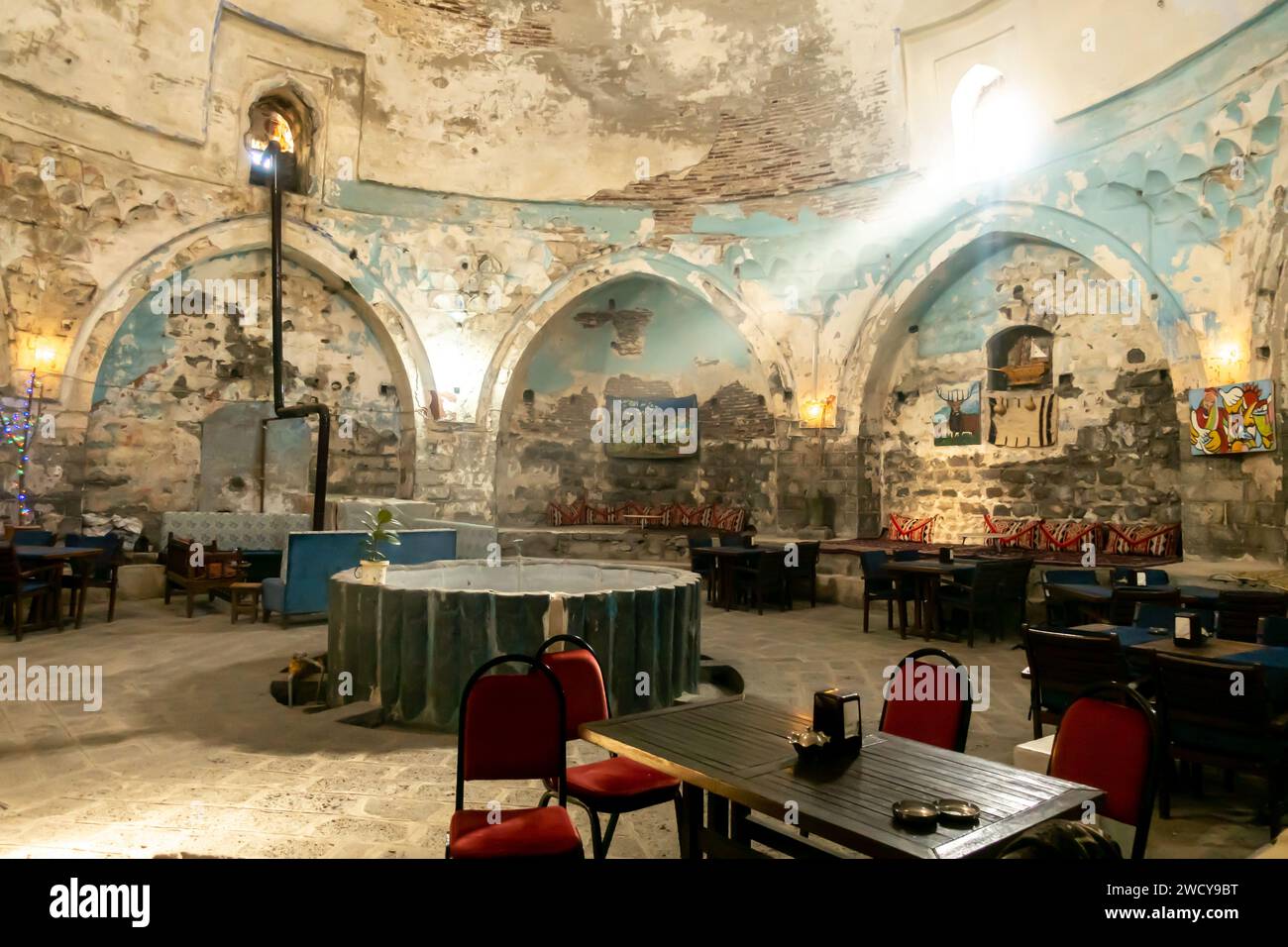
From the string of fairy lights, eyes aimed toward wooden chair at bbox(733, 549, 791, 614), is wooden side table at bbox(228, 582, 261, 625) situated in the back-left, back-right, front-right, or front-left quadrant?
front-right

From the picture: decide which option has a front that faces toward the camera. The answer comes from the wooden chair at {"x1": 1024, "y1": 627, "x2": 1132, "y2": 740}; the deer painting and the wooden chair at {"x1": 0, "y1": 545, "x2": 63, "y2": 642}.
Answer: the deer painting

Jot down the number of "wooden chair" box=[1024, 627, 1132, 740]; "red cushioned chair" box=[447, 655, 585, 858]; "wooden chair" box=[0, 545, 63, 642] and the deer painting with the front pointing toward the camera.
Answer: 2

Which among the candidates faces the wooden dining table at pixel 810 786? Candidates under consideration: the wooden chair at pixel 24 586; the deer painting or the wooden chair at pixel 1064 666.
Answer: the deer painting

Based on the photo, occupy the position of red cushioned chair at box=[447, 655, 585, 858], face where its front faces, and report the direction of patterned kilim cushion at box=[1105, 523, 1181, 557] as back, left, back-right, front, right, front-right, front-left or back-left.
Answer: back-left

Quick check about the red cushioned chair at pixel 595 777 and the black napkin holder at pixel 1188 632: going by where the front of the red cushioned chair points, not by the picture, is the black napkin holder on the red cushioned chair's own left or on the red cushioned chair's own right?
on the red cushioned chair's own left

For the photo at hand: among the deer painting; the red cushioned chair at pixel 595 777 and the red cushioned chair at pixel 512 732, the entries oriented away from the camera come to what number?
0

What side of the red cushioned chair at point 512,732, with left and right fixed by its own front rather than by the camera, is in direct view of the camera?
front

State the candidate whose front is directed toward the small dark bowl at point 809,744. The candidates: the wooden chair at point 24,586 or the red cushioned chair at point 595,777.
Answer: the red cushioned chair

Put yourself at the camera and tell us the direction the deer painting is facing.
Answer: facing the viewer

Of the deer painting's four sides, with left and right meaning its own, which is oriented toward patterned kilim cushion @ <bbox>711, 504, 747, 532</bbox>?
right

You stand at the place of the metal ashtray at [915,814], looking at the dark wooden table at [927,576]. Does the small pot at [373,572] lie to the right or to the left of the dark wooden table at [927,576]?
left

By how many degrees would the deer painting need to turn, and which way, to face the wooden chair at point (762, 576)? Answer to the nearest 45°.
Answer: approximately 45° to its right

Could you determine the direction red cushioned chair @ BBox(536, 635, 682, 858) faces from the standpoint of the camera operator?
facing the viewer and to the right of the viewer
